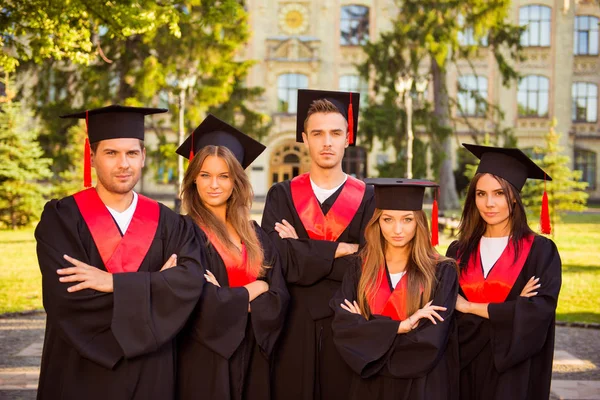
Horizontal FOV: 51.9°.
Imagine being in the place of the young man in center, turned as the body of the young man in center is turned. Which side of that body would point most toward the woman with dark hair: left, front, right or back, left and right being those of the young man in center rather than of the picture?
left

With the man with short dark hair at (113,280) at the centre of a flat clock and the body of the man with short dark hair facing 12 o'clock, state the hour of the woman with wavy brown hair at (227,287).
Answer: The woman with wavy brown hair is roughly at 8 o'clock from the man with short dark hair.

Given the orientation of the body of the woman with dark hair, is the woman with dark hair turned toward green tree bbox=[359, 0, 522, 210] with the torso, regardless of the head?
no

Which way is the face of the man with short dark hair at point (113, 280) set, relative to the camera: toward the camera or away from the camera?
toward the camera

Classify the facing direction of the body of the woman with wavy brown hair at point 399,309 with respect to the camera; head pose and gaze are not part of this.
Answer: toward the camera

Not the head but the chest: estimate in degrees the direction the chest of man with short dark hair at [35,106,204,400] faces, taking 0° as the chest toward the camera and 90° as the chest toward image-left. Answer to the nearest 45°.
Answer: approximately 0°

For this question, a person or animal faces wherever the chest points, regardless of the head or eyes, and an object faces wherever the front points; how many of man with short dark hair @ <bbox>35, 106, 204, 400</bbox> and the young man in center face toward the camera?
2

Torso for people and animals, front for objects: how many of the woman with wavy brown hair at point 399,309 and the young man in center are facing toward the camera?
2

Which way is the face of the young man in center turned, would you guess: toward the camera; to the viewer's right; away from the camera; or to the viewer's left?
toward the camera

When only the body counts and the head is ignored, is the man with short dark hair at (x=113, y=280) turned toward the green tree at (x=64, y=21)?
no

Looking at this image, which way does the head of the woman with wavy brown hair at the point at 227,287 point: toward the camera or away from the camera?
toward the camera

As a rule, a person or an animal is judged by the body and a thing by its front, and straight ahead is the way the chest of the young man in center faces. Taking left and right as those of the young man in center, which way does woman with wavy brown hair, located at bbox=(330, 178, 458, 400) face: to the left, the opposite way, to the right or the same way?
the same way

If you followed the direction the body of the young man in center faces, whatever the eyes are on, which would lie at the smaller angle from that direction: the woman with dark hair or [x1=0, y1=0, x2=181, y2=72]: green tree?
the woman with dark hair

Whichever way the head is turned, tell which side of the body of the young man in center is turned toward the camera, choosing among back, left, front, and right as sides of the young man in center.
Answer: front

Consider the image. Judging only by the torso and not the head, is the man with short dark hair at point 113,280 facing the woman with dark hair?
no

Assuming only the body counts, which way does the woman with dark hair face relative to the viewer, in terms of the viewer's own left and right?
facing the viewer and to the left of the viewer

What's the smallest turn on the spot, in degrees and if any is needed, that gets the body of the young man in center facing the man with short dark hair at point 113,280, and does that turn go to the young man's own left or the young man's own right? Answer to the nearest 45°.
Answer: approximately 45° to the young man's own right

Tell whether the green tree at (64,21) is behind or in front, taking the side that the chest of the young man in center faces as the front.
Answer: behind

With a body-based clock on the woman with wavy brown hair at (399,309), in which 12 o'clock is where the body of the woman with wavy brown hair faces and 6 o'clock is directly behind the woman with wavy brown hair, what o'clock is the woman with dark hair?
The woman with dark hair is roughly at 8 o'clock from the woman with wavy brown hair.

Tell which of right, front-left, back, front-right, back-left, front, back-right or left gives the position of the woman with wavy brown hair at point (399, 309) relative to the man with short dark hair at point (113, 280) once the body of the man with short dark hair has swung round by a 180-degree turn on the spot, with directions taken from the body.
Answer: right

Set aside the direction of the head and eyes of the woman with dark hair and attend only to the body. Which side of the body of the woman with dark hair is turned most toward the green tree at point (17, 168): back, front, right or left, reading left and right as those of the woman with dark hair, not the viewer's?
right
